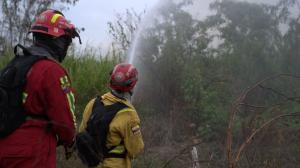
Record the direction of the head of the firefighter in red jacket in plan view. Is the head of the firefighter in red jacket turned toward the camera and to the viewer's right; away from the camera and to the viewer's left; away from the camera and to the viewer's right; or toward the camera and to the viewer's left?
away from the camera and to the viewer's right

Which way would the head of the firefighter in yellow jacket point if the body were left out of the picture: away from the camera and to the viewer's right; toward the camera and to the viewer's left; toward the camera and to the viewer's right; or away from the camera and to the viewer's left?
away from the camera and to the viewer's right

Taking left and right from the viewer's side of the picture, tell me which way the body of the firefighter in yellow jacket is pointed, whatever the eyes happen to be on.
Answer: facing away from the viewer and to the right of the viewer

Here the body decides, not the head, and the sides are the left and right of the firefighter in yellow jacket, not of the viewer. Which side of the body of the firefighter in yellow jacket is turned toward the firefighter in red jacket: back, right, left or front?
back
